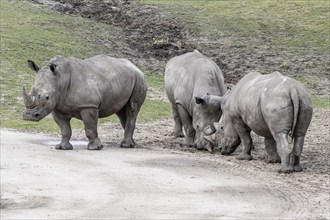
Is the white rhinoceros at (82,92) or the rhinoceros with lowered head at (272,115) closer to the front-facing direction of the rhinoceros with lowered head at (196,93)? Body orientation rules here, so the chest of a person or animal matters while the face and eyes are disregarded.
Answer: the rhinoceros with lowered head

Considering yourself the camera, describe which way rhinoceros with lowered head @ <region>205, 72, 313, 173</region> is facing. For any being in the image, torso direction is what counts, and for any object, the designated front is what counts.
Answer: facing away from the viewer and to the left of the viewer

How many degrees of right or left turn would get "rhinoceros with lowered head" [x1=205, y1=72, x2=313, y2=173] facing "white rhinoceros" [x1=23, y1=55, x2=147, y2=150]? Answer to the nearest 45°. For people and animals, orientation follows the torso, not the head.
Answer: approximately 45° to its left

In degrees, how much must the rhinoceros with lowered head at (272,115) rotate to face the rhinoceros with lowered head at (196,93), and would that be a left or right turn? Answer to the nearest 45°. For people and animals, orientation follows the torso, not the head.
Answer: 0° — it already faces it

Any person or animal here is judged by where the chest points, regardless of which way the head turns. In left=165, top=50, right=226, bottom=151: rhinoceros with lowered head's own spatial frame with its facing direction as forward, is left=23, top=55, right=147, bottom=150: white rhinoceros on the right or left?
on its right

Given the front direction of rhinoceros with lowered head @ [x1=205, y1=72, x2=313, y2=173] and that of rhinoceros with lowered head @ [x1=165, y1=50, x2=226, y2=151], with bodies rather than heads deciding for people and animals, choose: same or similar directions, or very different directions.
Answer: very different directions
